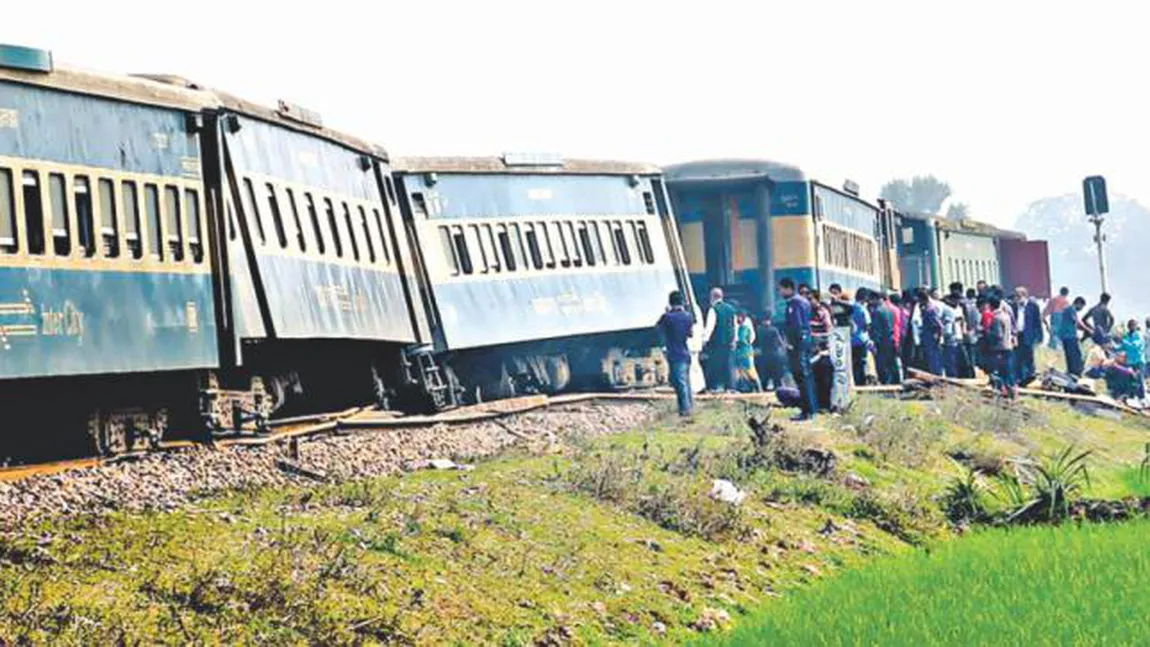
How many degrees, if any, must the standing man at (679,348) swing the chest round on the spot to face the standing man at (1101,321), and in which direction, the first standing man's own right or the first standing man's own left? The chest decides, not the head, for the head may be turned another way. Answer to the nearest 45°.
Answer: approximately 45° to the first standing man's own right

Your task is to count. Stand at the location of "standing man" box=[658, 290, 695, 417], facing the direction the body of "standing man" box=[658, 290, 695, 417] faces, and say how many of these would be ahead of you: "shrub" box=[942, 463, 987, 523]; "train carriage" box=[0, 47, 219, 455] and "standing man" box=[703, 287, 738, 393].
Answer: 1

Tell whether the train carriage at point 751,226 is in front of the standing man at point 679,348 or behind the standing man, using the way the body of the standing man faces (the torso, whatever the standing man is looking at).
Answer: in front

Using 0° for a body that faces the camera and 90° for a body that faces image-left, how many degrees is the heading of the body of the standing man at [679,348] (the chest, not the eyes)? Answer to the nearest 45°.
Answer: approximately 180°

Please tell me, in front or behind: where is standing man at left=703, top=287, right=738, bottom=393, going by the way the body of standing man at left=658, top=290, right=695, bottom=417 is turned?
in front
